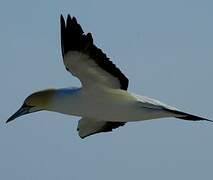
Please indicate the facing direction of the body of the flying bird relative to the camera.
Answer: to the viewer's left
